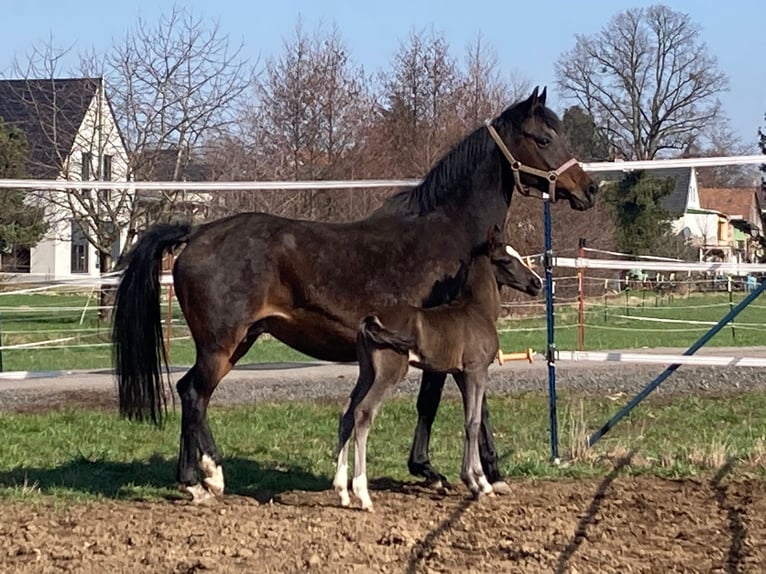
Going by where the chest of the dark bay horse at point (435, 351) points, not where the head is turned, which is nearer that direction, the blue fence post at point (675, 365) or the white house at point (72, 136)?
the blue fence post

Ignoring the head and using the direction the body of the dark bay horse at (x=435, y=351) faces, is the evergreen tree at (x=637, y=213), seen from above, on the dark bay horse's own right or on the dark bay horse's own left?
on the dark bay horse's own left

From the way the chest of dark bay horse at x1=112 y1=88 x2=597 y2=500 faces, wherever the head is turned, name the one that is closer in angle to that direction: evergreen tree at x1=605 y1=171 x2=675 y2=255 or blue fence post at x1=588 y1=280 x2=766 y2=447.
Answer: the blue fence post

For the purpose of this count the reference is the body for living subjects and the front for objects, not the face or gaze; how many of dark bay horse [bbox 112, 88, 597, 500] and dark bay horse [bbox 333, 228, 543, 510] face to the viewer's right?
2

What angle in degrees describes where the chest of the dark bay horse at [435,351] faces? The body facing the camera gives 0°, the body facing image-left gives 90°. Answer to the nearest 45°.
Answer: approximately 270°

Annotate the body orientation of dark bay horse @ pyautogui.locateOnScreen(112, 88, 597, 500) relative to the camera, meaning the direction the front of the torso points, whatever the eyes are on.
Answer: to the viewer's right

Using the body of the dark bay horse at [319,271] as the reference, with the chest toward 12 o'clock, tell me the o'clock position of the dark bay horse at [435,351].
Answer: the dark bay horse at [435,351] is roughly at 1 o'clock from the dark bay horse at [319,271].

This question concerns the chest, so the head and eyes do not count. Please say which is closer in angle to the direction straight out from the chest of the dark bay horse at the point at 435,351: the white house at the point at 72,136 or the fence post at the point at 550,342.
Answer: the fence post
